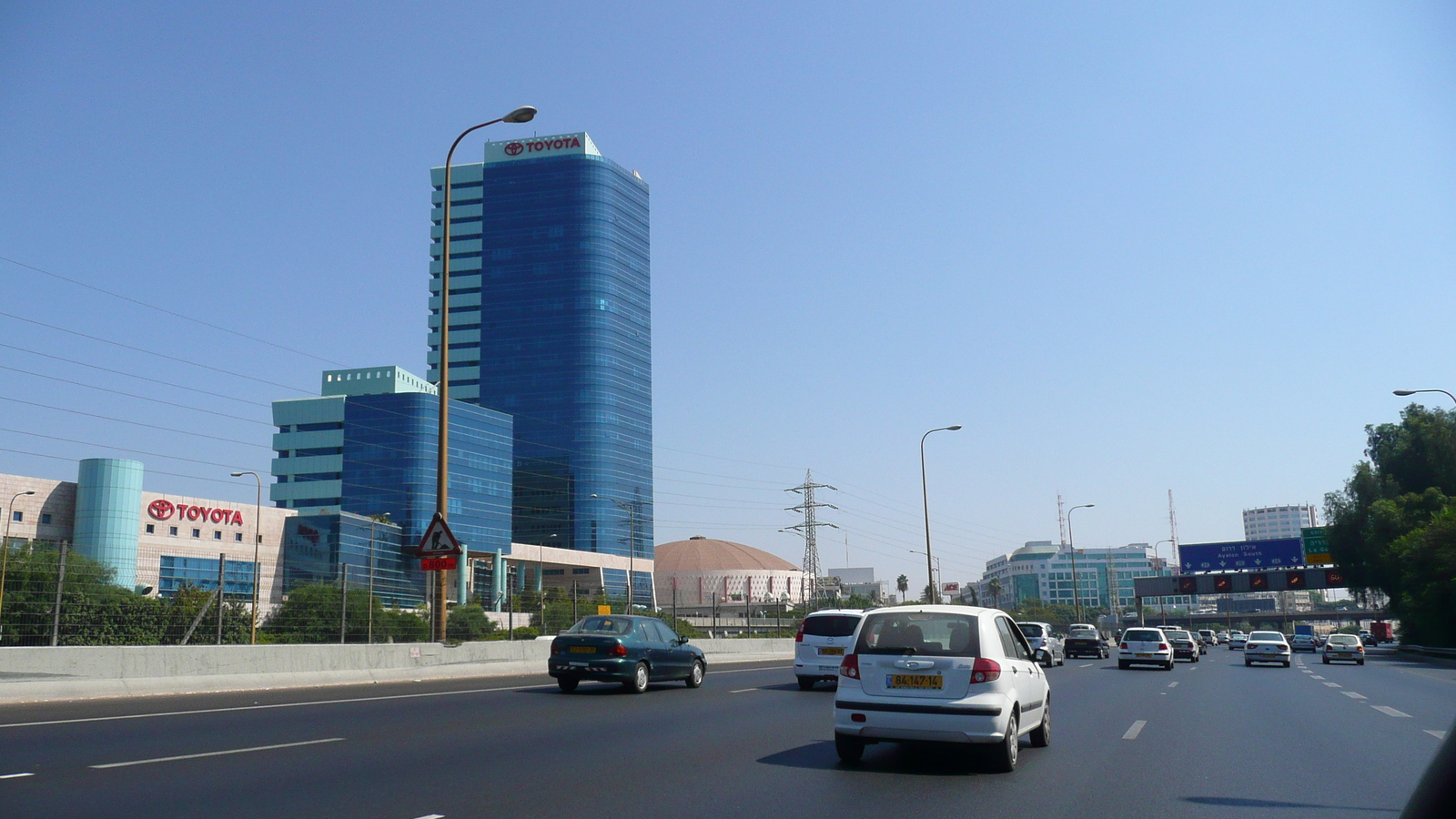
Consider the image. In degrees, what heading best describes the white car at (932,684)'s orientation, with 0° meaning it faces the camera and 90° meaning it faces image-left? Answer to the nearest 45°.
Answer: approximately 180°

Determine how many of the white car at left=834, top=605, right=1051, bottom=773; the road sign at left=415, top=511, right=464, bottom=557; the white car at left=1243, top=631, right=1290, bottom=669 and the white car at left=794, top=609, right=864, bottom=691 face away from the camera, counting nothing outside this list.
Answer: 3

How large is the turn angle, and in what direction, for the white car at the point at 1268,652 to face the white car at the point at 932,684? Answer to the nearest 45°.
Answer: approximately 180°

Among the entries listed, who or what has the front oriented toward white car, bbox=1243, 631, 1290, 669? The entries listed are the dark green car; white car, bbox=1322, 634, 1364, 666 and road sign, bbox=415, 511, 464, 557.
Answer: the dark green car

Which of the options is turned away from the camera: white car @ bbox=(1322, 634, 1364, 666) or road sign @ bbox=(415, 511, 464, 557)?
the white car

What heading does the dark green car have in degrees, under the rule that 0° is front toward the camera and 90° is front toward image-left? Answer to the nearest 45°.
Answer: approximately 225°

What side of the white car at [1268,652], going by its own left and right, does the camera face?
back

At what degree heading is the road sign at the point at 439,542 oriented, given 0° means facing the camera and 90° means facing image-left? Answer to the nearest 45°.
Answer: approximately 0°

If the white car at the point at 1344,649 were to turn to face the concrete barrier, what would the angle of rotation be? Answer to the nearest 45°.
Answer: approximately 135° to its left

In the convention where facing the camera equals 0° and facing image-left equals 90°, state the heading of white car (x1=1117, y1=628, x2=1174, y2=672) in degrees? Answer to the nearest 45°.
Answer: approximately 180°

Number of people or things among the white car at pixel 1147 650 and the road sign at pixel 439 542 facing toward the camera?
1

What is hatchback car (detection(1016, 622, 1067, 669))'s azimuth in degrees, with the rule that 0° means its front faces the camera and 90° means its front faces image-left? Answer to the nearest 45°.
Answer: approximately 225°

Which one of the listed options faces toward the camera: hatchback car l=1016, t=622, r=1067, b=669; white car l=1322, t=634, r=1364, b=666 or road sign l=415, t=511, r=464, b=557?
the road sign

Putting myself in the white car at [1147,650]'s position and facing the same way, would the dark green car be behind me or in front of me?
behind

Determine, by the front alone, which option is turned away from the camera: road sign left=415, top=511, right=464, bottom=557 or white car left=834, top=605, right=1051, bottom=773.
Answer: the white car

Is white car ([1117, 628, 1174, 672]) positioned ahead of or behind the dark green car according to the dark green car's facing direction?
ahead
